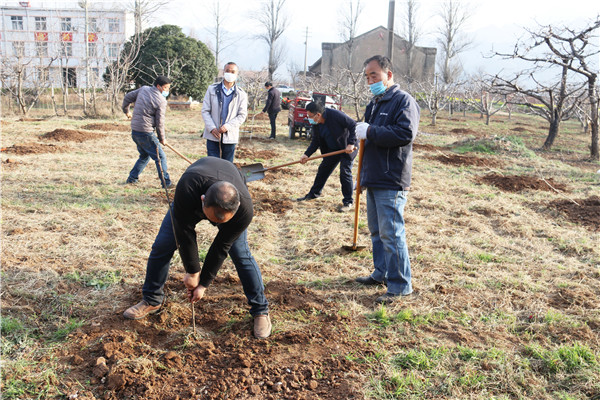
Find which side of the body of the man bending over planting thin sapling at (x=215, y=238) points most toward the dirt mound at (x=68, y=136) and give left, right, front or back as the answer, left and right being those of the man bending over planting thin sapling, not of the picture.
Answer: back

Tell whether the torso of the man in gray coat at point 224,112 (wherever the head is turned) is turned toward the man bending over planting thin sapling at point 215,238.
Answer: yes

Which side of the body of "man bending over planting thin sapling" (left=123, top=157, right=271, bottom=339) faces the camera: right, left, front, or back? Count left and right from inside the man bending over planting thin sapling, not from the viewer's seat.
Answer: front

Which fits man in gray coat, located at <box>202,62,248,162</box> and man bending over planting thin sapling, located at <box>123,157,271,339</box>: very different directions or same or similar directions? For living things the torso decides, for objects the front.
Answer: same or similar directions

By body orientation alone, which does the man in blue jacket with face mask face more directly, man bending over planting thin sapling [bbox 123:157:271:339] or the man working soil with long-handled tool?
the man bending over planting thin sapling

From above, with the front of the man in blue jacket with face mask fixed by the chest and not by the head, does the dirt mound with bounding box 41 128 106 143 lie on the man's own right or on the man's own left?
on the man's own right

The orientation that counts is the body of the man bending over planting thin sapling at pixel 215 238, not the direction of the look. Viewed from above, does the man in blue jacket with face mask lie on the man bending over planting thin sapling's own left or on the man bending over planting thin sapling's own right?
on the man bending over planting thin sapling's own left

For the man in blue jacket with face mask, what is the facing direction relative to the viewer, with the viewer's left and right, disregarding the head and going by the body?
facing the viewer and to the left of the viewer

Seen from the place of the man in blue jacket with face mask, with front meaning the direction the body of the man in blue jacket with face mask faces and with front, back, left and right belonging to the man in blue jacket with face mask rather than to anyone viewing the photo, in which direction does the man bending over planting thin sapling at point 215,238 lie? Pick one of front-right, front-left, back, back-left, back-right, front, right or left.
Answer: front

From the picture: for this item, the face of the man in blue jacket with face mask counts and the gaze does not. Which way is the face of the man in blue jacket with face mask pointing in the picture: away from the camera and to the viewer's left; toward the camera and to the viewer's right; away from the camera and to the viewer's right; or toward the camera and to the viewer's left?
toward the camera and to the viewer's left

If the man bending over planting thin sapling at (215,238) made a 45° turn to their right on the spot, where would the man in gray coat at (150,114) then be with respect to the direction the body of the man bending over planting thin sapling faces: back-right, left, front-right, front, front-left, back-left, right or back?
back-right

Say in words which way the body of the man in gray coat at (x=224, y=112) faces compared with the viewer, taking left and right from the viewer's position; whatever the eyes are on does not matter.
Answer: facing the viewer

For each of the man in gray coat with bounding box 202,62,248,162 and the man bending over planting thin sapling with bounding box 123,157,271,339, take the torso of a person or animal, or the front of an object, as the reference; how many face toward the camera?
2

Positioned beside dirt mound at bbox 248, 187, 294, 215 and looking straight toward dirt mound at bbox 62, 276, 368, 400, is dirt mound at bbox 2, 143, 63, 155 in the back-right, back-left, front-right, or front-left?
back-right

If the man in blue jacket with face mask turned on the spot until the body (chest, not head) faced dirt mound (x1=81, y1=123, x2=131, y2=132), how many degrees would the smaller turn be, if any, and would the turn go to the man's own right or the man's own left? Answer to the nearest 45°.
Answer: approximately 90° to the man's own right
